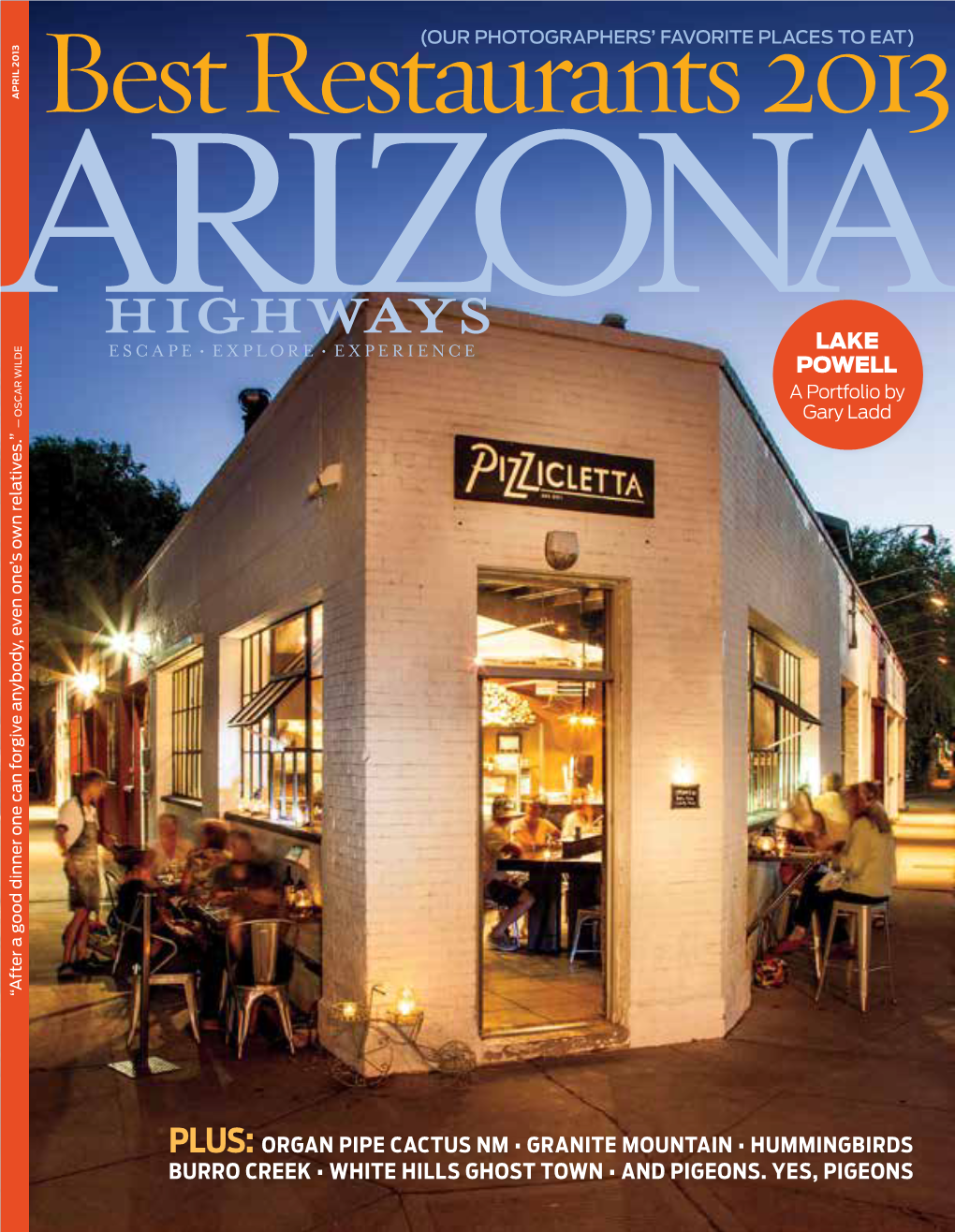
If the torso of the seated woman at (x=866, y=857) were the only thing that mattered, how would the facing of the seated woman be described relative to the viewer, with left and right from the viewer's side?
facing to the left of the viewer

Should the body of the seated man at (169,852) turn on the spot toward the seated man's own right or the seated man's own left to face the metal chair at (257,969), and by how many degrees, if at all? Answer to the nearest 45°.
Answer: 0° — they already face it

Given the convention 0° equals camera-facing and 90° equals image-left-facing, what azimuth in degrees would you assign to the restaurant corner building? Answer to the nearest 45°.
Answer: approximately 0°

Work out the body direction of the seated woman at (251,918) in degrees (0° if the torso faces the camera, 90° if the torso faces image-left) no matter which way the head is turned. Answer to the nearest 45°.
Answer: approximately 180°

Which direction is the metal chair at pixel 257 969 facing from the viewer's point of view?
away from the camera
